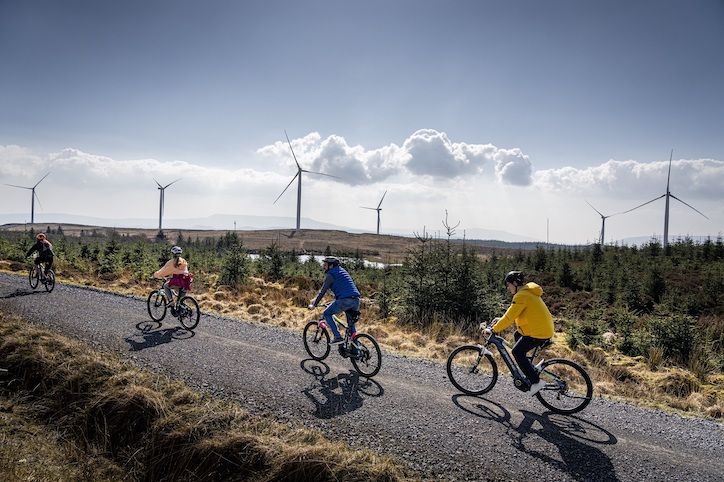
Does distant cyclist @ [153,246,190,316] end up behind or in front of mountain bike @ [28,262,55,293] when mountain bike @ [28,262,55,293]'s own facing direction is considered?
behind

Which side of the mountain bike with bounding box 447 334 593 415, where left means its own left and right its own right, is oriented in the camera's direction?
left

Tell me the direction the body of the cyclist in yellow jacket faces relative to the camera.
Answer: to the viewer's left

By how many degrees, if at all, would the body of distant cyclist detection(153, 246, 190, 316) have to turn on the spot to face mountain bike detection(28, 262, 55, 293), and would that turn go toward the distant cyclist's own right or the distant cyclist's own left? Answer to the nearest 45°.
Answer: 0° — they already face it

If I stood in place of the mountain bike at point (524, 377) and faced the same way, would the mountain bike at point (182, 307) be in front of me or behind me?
in front

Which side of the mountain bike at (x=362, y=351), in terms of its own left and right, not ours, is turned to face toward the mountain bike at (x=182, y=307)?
front

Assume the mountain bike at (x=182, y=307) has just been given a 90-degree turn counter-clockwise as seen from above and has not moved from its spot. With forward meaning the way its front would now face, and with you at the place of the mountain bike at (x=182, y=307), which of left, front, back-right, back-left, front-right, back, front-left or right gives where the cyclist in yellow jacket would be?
left

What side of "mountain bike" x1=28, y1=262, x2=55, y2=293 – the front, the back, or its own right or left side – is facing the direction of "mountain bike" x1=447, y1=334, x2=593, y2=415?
back

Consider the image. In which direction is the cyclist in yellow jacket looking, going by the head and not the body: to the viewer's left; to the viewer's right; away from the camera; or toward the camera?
to the viewer's left

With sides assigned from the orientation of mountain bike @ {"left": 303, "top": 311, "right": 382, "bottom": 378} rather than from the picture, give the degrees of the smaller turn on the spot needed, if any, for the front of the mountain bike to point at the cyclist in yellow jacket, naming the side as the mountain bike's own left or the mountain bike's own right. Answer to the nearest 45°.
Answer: approximately 180°

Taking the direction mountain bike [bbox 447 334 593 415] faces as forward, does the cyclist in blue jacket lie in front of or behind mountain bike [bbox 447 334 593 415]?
in front

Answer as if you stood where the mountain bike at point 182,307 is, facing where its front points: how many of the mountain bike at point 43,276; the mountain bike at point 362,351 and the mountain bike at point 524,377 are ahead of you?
1

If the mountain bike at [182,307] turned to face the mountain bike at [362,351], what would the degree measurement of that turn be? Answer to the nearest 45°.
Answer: approximately 180°

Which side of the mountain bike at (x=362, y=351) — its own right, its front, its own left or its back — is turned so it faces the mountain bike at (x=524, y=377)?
back

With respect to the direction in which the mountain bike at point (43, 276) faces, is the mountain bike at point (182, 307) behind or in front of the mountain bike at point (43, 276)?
behind

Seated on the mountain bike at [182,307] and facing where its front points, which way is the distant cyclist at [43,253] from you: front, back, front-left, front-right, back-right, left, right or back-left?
front
